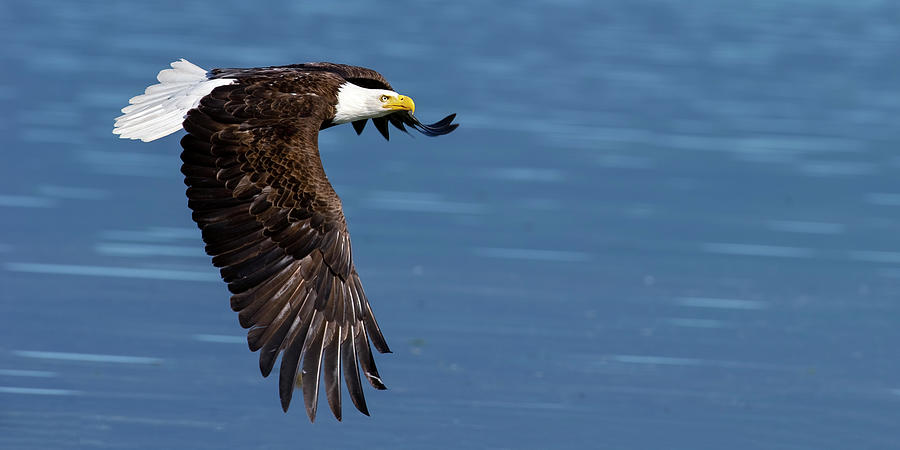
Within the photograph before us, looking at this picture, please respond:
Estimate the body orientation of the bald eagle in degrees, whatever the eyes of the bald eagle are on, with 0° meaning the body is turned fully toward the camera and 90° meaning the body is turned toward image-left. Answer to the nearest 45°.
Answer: approximately 270°
